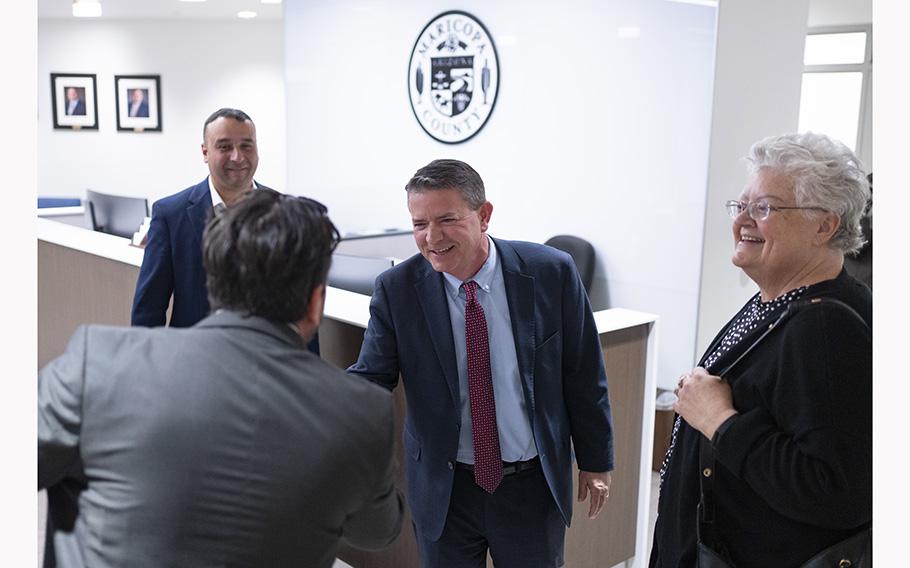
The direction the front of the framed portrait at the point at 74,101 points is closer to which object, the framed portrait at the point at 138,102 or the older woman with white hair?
the older woman with white hair

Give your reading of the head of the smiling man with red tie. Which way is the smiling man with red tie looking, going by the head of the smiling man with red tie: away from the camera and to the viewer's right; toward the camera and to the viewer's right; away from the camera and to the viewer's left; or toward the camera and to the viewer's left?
toward the camera and to the viewer's left

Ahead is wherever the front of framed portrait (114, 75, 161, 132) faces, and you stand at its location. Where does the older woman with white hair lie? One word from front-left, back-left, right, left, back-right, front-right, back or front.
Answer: front

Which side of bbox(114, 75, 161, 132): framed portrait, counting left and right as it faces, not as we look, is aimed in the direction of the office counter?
front

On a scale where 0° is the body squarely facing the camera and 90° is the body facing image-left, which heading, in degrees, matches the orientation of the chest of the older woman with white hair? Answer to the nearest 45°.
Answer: approximately 90°

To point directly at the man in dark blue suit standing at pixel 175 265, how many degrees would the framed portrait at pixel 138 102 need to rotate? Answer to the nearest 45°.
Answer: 0° — it already faces them

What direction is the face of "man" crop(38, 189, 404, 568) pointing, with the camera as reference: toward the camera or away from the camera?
away from the camera

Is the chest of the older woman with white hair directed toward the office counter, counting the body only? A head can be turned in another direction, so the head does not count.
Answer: no

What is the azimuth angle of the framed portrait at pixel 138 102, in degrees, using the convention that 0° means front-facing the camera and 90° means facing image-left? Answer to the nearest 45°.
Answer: approximately 0°

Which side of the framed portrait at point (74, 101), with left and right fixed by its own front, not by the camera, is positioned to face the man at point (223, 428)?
front

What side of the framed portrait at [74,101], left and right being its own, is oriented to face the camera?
front

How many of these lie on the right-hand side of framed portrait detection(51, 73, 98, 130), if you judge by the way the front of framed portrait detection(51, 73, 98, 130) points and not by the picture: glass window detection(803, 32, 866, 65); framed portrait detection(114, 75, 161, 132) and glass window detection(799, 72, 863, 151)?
0

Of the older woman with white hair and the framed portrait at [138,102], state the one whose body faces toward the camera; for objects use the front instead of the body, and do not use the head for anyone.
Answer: the framed portrait

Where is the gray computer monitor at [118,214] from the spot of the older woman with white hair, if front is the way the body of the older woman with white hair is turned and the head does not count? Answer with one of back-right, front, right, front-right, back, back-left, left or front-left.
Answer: front-right

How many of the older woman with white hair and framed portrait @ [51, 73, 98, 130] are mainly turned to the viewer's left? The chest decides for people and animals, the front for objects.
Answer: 1
